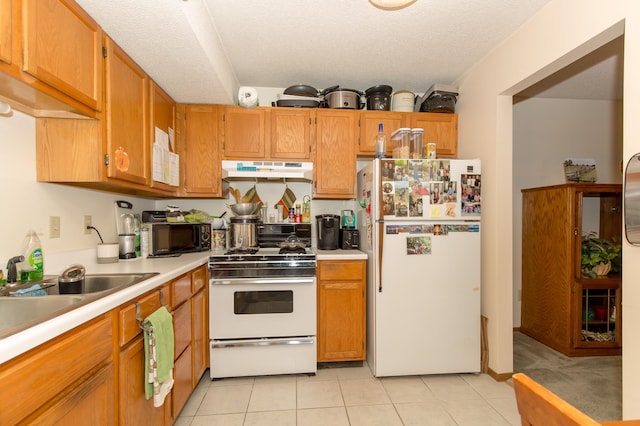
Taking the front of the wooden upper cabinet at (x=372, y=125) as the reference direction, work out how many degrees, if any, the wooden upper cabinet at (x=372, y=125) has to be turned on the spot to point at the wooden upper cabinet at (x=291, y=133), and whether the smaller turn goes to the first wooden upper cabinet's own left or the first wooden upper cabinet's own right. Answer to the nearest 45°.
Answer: approximately 90° to the first wooden upper cabinet's own right

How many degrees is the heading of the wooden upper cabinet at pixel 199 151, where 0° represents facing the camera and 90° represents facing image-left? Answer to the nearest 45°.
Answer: approximately 0°

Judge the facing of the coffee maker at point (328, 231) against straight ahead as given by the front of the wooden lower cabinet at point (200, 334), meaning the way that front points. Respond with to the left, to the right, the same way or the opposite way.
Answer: to the right

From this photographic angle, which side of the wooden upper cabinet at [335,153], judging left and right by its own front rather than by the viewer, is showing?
front

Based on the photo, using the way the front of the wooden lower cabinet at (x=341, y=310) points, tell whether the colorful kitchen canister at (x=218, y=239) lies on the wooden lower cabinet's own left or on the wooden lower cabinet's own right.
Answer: on the wooden lower cabinet's own right

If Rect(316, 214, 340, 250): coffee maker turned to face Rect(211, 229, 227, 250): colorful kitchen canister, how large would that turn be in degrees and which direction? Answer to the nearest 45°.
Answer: approximately 90° to its right

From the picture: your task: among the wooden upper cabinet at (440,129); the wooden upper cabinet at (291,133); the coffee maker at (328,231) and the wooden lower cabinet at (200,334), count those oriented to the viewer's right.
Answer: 1

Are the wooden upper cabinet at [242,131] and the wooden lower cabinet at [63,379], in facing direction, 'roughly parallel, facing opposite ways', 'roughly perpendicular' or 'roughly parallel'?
roughly perpendicular

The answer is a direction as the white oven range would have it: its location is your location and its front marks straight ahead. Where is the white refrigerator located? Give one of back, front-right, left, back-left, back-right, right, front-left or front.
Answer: left

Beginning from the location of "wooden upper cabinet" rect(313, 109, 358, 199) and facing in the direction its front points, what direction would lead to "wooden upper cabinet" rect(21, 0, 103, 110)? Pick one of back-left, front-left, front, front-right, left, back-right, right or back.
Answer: front-right
